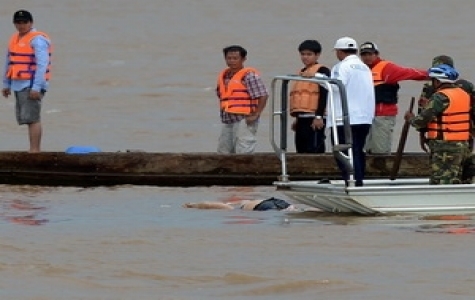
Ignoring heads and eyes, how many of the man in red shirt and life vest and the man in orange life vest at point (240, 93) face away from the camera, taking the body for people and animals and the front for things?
0

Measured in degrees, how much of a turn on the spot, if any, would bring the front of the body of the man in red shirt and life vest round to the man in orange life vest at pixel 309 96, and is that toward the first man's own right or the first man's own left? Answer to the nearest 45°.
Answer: approximately 45° to the first man's own right

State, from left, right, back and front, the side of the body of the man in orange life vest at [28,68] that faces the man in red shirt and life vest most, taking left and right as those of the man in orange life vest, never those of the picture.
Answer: left

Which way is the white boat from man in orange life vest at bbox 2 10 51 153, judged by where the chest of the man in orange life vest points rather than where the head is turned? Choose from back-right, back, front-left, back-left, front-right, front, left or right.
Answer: left

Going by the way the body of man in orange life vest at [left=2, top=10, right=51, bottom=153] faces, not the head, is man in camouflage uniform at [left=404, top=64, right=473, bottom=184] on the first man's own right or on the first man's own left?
on the first man's own left

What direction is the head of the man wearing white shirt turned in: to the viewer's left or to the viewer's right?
to the viewer's left

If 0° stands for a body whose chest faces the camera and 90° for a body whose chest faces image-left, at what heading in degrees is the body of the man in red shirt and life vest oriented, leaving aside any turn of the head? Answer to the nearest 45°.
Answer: approximately 45°

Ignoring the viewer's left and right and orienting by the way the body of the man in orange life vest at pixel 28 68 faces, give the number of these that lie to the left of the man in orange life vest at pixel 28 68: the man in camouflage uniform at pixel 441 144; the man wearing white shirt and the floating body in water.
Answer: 3
